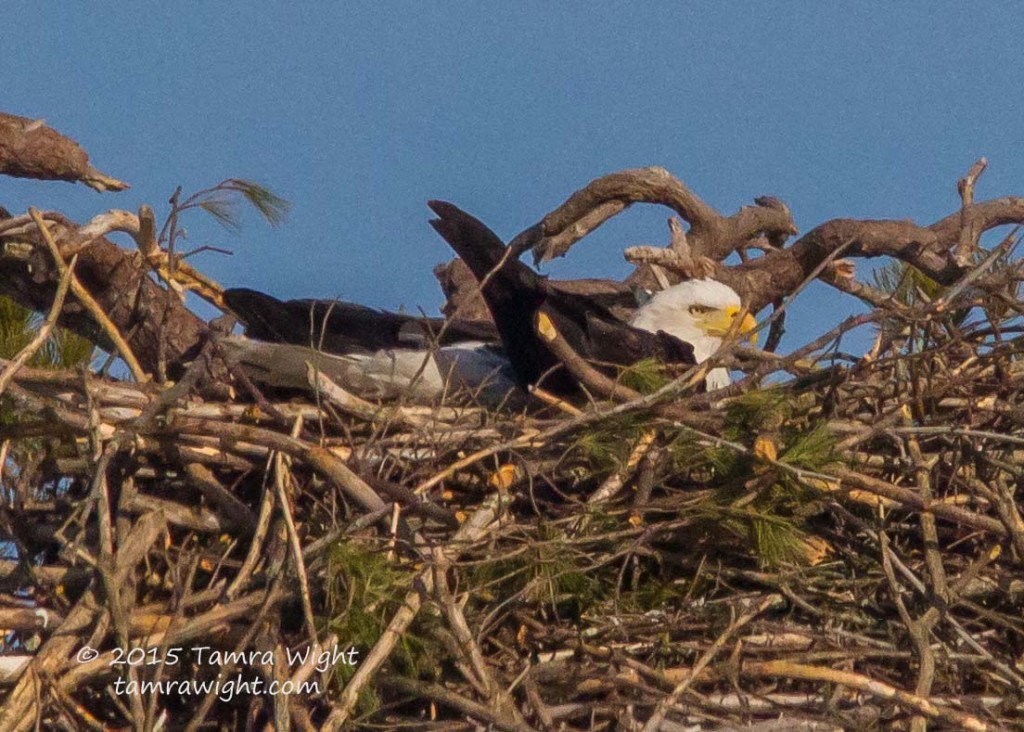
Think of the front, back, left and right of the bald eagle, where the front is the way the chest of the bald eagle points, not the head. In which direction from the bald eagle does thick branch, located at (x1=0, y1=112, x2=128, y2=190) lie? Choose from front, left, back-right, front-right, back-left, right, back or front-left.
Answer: back

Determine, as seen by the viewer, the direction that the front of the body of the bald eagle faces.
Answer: to the viewer's right
